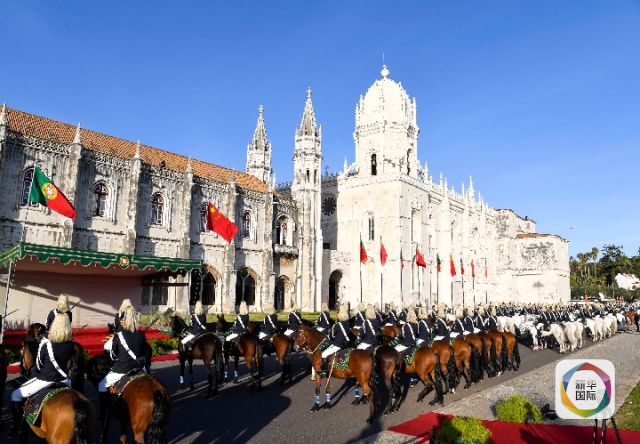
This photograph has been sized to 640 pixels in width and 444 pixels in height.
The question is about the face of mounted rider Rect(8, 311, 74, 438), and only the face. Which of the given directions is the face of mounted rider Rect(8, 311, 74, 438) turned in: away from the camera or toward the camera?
away from the camera

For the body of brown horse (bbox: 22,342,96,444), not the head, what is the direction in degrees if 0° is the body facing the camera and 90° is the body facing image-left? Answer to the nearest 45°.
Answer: approximately 135°

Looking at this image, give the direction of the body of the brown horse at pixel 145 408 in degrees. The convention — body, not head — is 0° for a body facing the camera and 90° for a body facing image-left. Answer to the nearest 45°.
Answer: approximately 135°

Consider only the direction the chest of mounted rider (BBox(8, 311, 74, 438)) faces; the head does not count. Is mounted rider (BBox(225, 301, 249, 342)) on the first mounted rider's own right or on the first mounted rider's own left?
on the first mounted rider's own right

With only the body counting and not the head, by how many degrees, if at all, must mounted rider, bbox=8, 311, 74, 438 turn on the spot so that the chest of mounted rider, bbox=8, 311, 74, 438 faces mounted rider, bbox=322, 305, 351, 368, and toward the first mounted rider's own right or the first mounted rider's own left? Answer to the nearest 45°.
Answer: approximately 135° to the first mounted rider's own right

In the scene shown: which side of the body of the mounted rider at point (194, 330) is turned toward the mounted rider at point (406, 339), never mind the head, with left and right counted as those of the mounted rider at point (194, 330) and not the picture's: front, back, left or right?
back

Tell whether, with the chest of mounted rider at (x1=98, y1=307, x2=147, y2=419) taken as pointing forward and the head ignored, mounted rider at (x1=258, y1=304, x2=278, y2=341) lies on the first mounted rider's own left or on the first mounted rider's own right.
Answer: on the first mounted rider's own right

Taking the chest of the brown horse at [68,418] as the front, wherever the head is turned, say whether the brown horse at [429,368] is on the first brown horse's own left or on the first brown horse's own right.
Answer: on the first brown horse's own right
